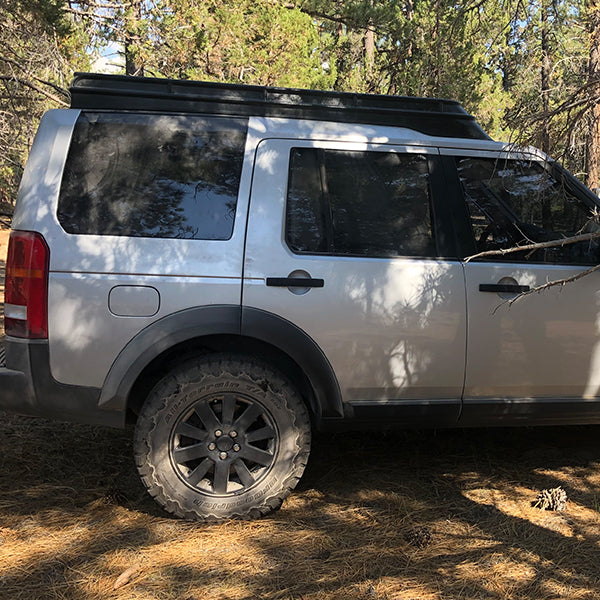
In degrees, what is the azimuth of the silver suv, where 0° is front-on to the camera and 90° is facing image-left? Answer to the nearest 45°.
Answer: approximately 270°

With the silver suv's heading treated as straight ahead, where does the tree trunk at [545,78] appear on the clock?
The tree trunk is roughly at 10 o'clock from the silver suv.

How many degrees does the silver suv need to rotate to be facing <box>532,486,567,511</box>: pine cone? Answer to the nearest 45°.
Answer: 0° — it already faces it

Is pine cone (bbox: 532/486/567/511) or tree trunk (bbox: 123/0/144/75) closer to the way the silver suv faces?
the pine cone

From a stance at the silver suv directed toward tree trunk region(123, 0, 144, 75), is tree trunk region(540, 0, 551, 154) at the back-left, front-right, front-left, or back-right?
front-right

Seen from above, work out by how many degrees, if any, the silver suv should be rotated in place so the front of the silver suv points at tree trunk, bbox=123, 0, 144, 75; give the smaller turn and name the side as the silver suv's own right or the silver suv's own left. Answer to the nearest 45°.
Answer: approximately 90° to the silver suv's own left

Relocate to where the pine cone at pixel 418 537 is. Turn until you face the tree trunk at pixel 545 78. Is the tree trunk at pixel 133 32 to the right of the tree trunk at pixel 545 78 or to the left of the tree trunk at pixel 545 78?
left
